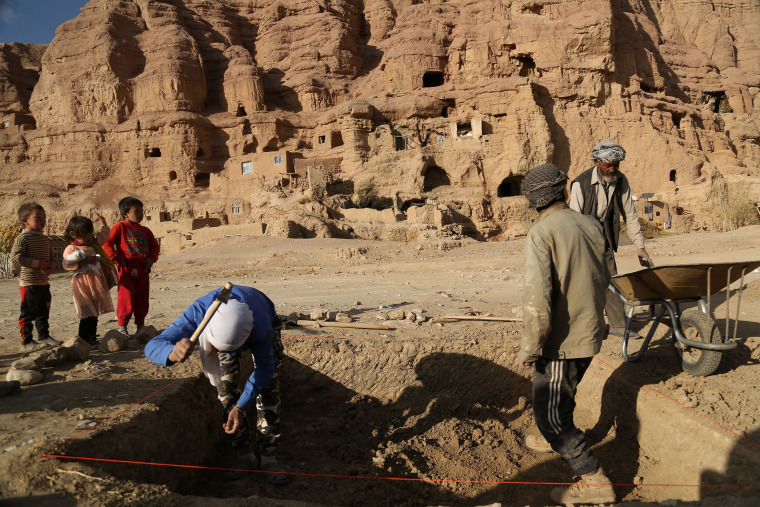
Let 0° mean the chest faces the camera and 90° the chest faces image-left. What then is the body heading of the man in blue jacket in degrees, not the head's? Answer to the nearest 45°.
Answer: approximately 45°

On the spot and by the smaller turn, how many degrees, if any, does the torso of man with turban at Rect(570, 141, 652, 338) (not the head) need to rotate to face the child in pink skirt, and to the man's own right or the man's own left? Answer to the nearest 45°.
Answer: approximately 135° to the man's own right

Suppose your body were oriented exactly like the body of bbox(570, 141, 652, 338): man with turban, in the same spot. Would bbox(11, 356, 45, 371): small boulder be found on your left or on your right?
on your right

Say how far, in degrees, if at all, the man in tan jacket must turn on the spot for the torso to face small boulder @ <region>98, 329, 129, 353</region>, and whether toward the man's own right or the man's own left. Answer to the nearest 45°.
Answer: approximately 45° to the man's own left

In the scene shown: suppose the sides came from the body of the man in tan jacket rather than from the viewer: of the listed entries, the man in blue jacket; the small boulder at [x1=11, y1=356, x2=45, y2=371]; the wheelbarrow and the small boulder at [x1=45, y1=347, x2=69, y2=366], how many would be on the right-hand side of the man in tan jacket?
1

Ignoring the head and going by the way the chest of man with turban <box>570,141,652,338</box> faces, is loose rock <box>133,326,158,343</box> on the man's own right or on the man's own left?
on the man's own right

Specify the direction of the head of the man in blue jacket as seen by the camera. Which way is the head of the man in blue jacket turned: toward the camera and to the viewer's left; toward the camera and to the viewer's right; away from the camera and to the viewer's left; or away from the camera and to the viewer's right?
toward the camera and to the viewer's left

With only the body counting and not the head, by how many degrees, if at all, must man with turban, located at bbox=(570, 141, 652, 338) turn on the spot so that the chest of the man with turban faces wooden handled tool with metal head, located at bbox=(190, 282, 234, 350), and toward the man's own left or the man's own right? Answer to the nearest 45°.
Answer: approximately 90° to the man's own right
